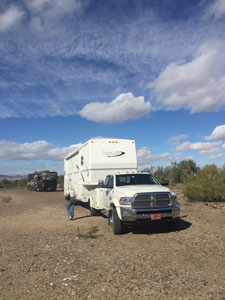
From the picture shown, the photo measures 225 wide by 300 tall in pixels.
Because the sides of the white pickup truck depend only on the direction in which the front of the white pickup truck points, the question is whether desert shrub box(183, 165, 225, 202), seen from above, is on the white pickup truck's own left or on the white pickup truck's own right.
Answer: on the white pickup truck's own left

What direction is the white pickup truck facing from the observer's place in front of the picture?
facing the viewer and to the right of the viewer

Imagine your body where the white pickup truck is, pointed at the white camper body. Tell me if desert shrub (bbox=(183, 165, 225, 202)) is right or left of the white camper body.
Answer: right

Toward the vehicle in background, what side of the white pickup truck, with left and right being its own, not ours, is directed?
back
